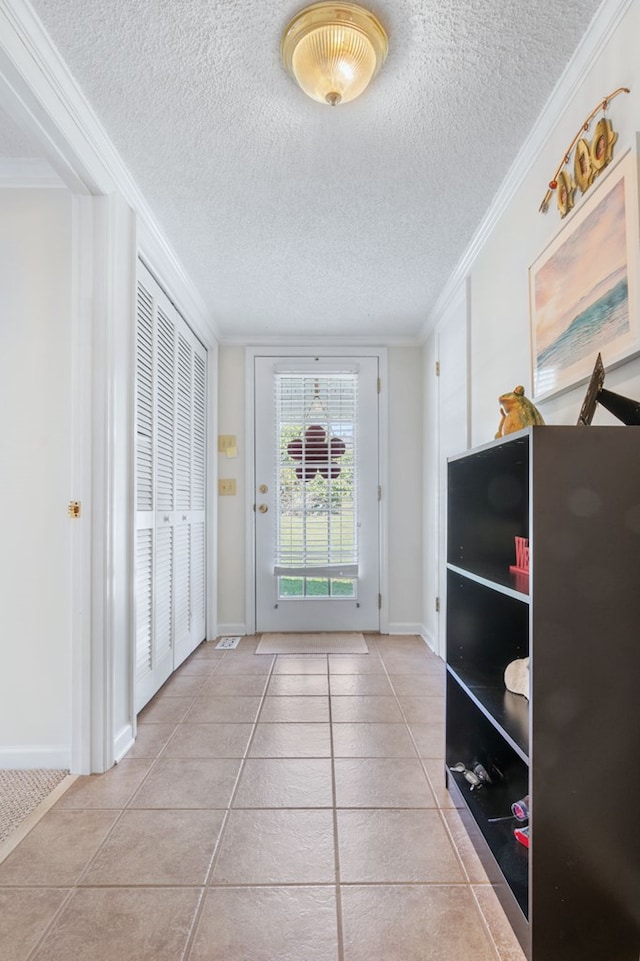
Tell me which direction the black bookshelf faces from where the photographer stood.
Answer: facing to the left of the viewer

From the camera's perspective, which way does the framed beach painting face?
to the viewer's left

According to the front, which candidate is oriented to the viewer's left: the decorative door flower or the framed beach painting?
the framed beach painting
